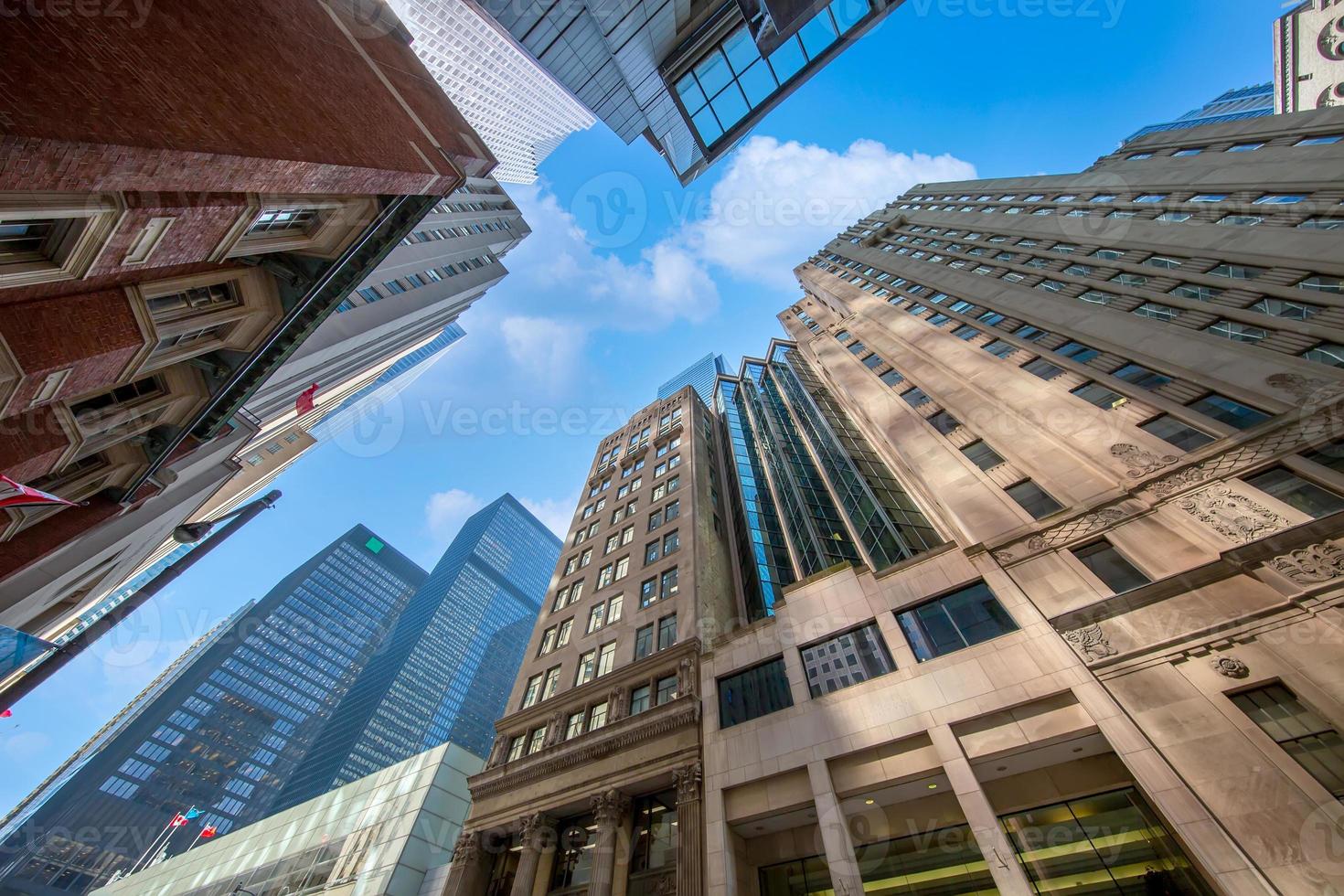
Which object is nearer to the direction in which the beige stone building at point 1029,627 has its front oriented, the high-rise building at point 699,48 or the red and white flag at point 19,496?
the red and white flag

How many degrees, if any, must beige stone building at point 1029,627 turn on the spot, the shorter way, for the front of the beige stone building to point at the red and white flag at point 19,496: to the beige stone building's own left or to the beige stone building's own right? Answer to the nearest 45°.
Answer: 0° — it already faces it

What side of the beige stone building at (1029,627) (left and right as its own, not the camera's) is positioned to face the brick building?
front

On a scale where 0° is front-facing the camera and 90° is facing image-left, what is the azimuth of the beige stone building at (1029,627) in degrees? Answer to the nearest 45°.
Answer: approximately 45°
